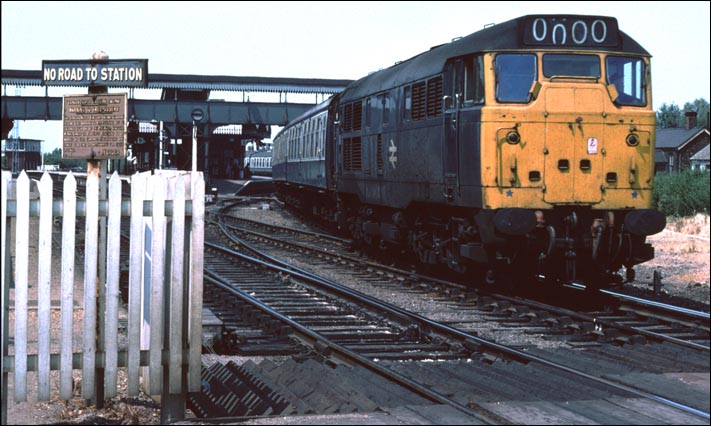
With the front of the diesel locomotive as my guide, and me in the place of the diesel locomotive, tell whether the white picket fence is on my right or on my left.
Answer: on my right

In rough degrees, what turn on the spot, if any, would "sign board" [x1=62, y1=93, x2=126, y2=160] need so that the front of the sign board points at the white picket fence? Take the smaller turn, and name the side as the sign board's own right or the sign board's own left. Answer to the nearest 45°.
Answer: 0° — it already faces it

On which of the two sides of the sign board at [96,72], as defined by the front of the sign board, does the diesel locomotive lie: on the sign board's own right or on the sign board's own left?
on the sign board's own left

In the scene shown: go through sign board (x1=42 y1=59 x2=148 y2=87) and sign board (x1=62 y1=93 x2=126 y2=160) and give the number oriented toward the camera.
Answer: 2

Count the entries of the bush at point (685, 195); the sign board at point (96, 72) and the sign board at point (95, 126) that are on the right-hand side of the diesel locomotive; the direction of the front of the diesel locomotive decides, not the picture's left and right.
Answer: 2

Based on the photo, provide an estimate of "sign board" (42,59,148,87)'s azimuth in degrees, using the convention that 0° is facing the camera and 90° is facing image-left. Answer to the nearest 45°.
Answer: approximately 0°

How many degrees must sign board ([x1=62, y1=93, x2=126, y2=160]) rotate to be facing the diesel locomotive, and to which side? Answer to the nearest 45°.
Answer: approximately 135° to its left

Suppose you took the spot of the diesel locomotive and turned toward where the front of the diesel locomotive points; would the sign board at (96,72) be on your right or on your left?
on your right
